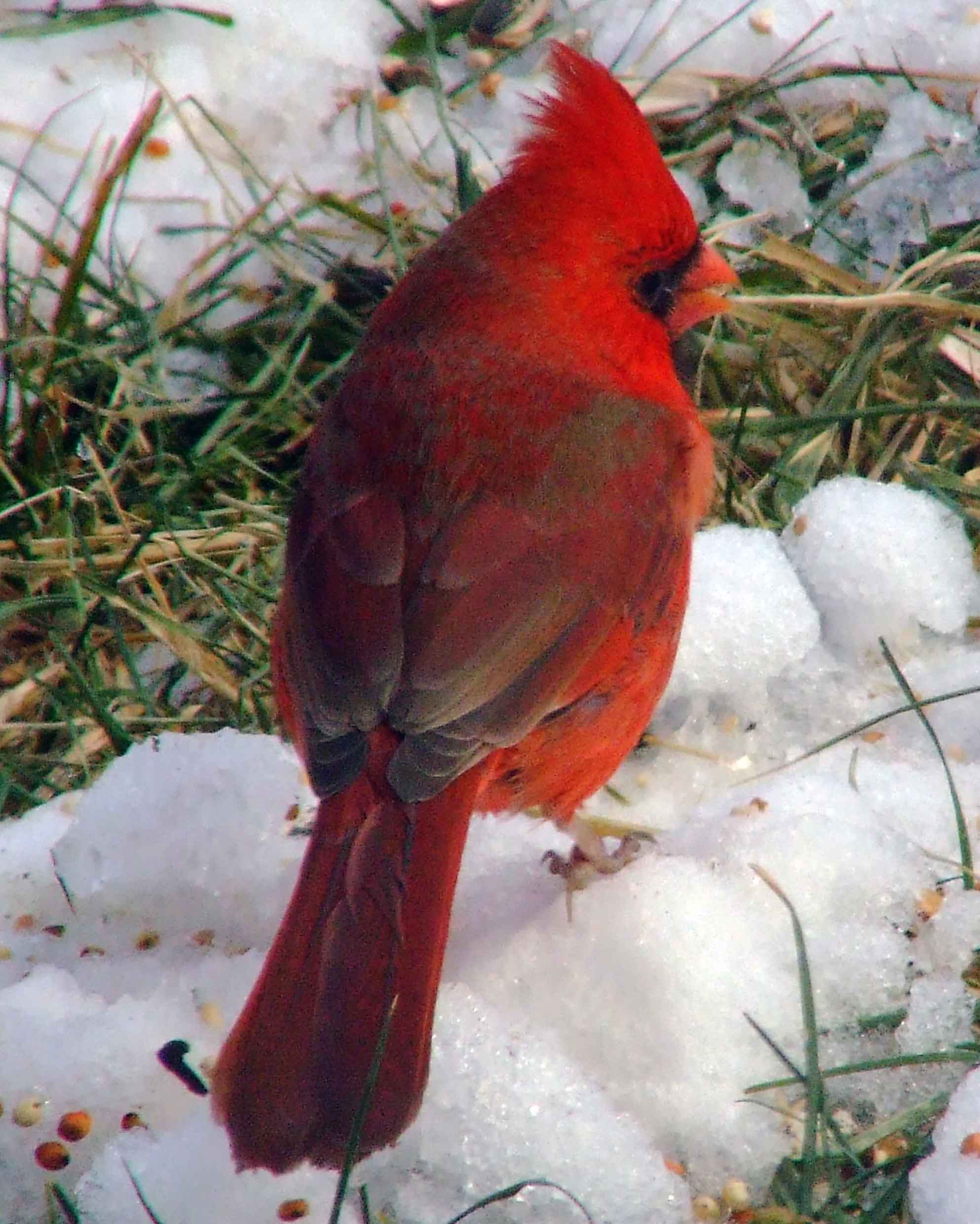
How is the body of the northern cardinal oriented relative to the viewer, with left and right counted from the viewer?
facing away from the viewer and to the right of the viewer

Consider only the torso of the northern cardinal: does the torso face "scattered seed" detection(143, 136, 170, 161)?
no
